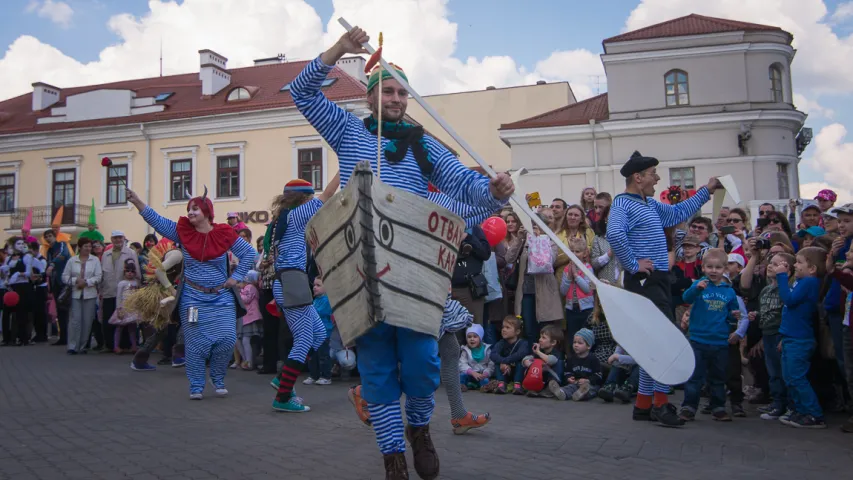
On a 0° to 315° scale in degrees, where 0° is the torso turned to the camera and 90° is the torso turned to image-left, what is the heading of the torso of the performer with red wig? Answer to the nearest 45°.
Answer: approximately 0°

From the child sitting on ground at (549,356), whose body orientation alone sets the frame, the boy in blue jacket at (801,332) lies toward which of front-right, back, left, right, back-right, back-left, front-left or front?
left

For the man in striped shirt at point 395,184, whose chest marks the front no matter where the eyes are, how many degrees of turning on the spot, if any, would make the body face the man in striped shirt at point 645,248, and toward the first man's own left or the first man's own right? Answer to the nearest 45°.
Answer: approximately 135° to the first man's own left

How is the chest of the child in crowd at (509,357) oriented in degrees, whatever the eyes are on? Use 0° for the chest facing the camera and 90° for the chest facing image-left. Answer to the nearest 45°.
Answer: approximately 45°
